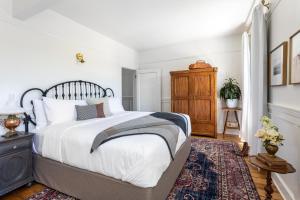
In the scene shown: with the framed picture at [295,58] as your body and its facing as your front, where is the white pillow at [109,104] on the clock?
The white pillow is roughly at 12 o'clock from the framed picture.

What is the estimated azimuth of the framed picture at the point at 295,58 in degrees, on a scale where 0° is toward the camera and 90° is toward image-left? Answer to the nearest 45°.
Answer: approximately 90°

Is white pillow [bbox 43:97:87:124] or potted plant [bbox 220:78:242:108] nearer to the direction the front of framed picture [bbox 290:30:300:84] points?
the white pillow

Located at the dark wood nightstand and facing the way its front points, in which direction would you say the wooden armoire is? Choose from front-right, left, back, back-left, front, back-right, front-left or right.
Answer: front-left

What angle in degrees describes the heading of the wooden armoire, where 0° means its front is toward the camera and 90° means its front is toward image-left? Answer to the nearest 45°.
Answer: approximately 0°

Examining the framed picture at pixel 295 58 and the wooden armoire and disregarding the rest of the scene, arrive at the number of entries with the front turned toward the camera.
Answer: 1

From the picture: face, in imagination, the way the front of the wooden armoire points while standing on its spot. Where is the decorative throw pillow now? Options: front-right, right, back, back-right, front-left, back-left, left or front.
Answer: front-right

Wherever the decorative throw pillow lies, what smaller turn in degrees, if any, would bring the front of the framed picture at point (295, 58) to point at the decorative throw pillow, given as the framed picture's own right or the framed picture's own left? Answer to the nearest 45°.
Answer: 0° — it already faces it

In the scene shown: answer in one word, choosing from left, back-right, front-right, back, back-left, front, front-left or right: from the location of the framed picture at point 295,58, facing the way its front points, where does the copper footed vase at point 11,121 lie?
front-left

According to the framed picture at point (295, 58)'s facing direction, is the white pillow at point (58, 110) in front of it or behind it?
in front

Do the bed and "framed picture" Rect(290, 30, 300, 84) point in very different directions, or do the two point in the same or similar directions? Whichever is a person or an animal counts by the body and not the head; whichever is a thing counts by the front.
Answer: very different directions

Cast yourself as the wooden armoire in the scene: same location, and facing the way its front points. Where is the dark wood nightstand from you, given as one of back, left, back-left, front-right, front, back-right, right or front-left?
front-right
